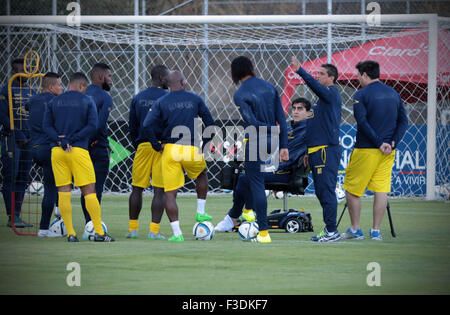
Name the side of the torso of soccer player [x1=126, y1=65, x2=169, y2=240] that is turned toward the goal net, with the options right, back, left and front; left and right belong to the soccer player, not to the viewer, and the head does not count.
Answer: front

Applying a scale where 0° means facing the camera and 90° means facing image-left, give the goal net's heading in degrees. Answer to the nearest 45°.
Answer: approximately 0°

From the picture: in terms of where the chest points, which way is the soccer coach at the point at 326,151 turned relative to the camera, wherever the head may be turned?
to the viewer's left

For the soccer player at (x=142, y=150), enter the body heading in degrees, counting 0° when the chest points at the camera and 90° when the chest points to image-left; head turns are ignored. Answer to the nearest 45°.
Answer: approximately 225°

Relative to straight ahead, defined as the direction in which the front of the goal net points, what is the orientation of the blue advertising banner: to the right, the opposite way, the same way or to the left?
the same way

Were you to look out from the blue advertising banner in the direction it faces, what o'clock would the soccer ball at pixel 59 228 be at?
The soccer ball is roughly at 1 o'clock from the blue advertising banner.

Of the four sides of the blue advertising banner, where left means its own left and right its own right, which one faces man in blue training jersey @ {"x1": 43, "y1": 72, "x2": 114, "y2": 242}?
front

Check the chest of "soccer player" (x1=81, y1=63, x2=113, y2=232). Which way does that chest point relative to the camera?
to the viewer's right

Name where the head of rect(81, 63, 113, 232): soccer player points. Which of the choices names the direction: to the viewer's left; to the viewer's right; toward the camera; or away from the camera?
to the viewer's right

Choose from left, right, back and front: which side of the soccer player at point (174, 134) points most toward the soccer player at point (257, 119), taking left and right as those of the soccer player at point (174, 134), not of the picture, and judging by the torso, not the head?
right

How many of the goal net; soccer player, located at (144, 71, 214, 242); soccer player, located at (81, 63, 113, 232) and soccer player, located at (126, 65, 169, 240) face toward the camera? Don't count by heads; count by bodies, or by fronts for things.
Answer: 1

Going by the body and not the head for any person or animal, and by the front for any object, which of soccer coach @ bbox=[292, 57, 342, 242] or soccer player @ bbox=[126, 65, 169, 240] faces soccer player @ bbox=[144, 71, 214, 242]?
soccer coach @ bbox=[292, 57, 342, 242]

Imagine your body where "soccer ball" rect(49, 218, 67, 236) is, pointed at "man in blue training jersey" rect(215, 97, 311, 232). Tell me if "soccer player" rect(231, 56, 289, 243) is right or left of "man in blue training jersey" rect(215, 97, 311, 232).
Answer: right

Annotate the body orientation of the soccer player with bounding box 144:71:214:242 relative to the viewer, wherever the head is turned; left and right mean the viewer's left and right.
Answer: facing away from the viewer

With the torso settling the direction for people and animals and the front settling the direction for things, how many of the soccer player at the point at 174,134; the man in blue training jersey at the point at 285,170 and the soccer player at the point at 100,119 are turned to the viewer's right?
1

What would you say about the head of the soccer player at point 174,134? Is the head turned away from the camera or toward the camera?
away from the camera

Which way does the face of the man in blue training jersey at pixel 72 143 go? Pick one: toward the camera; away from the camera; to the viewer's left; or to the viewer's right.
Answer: away from the camera

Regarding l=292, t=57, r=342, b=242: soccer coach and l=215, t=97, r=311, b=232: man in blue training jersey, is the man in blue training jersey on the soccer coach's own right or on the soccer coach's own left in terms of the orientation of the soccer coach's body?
on the soccer coach's own right

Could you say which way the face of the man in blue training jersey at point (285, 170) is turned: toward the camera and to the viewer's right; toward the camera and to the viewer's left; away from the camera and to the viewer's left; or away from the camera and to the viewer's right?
toward the camera and to the viewer's left

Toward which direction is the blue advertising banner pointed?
toward the camera
